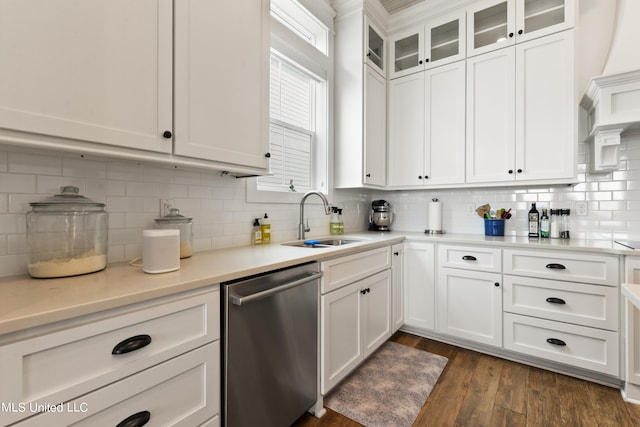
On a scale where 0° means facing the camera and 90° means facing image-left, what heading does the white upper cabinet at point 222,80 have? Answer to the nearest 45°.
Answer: approximately 315°

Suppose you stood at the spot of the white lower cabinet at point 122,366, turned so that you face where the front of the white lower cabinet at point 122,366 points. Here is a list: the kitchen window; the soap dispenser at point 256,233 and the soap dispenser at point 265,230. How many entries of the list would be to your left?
3

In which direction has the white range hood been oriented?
toward the camera

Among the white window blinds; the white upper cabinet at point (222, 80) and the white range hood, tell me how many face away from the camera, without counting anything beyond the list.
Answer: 0

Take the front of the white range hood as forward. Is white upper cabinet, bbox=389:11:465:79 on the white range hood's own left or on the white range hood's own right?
on the white range hood's own right

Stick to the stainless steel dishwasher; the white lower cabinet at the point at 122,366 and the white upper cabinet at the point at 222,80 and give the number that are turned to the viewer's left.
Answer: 0

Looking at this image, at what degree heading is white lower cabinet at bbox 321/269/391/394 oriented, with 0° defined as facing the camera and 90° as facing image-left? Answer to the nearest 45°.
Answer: approximately 315°

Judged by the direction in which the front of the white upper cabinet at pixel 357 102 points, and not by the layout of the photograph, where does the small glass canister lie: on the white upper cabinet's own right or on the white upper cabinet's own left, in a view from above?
on the white upper cabinet's own right

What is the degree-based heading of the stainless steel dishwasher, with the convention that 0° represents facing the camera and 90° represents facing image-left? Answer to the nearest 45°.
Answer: approximately 315°

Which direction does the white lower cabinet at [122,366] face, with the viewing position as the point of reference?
facing the viewer and to the right of the viewer

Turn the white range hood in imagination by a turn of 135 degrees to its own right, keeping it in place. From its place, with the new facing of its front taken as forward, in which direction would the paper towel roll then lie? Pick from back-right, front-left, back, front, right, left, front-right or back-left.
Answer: front-left

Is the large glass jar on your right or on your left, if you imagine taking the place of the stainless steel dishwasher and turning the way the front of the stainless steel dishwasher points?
on your right
